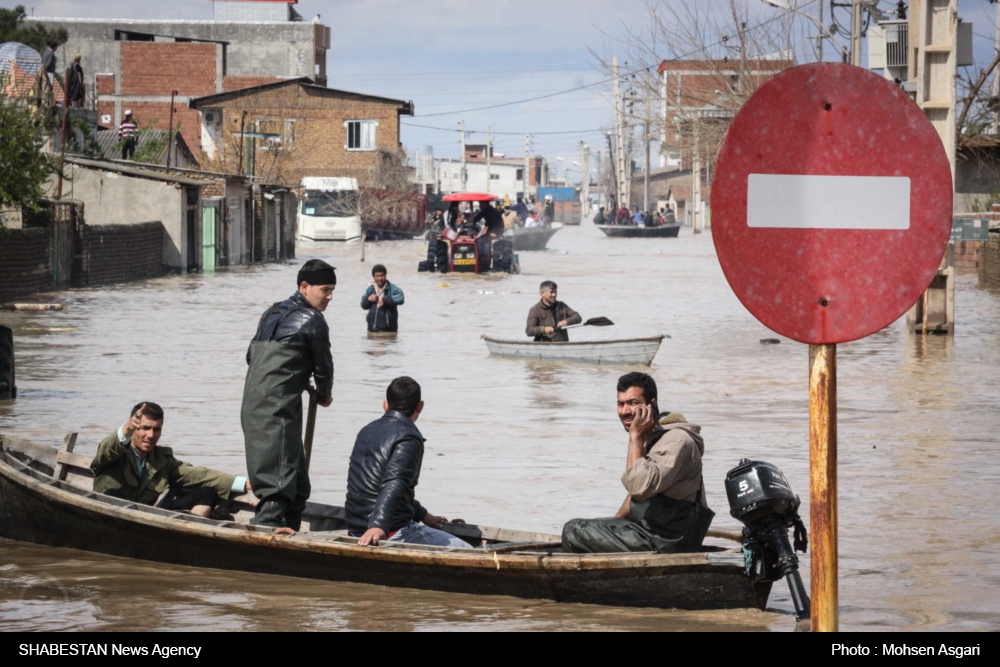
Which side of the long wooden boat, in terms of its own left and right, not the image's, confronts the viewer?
left

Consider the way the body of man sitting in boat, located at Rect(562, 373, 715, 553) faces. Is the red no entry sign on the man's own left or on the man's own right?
on the man's own left

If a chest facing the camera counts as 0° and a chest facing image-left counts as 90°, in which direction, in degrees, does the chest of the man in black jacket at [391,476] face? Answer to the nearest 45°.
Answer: approximately 225°

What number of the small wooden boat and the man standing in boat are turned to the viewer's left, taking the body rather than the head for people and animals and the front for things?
0

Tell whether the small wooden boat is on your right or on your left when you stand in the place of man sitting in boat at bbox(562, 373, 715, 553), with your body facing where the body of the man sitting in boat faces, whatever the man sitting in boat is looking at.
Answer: on your right

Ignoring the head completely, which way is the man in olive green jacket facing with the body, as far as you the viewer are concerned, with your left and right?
facing the viewer and to the right of the viewer

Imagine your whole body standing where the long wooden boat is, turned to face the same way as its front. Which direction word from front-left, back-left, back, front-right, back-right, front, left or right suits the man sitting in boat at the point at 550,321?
right

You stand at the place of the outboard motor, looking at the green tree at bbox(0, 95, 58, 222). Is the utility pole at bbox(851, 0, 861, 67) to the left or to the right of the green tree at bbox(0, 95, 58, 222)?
right

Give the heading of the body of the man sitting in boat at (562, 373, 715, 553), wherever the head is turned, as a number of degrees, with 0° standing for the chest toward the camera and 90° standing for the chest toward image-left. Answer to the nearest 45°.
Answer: approximately 90°

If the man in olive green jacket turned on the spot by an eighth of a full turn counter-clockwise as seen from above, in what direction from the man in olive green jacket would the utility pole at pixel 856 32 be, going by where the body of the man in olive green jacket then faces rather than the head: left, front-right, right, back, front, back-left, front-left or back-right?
front-left

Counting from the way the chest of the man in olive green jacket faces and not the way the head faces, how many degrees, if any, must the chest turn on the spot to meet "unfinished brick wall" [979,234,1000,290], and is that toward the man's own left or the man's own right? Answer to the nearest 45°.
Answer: approximately 90° to the man's own left

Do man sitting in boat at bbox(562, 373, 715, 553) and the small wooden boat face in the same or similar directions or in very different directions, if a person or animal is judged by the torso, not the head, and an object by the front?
very different directions

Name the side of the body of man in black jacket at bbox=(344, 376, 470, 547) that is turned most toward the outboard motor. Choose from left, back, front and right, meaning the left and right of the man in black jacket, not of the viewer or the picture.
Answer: right

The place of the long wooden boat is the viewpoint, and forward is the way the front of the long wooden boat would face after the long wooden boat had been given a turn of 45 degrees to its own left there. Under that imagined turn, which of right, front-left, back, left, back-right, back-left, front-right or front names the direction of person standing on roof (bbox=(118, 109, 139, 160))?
back-right
